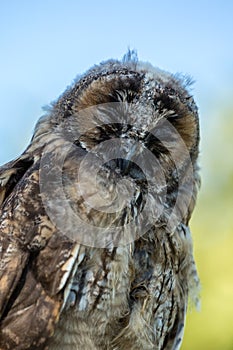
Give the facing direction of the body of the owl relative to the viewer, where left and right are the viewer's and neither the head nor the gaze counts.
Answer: facing the viewer and to the right of the viewer
